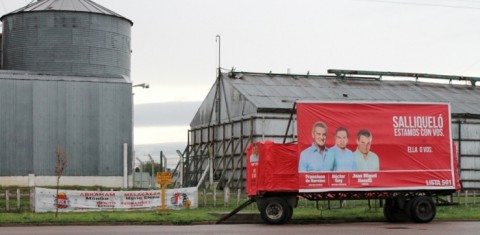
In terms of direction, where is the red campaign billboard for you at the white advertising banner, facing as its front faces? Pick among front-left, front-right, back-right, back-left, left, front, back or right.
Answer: front-left

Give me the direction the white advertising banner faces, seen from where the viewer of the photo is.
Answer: facing the viewer

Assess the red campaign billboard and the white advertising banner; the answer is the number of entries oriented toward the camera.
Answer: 2

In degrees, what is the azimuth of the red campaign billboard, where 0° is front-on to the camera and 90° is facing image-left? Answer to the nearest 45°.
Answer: approximately 0°

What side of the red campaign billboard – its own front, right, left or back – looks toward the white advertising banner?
right
